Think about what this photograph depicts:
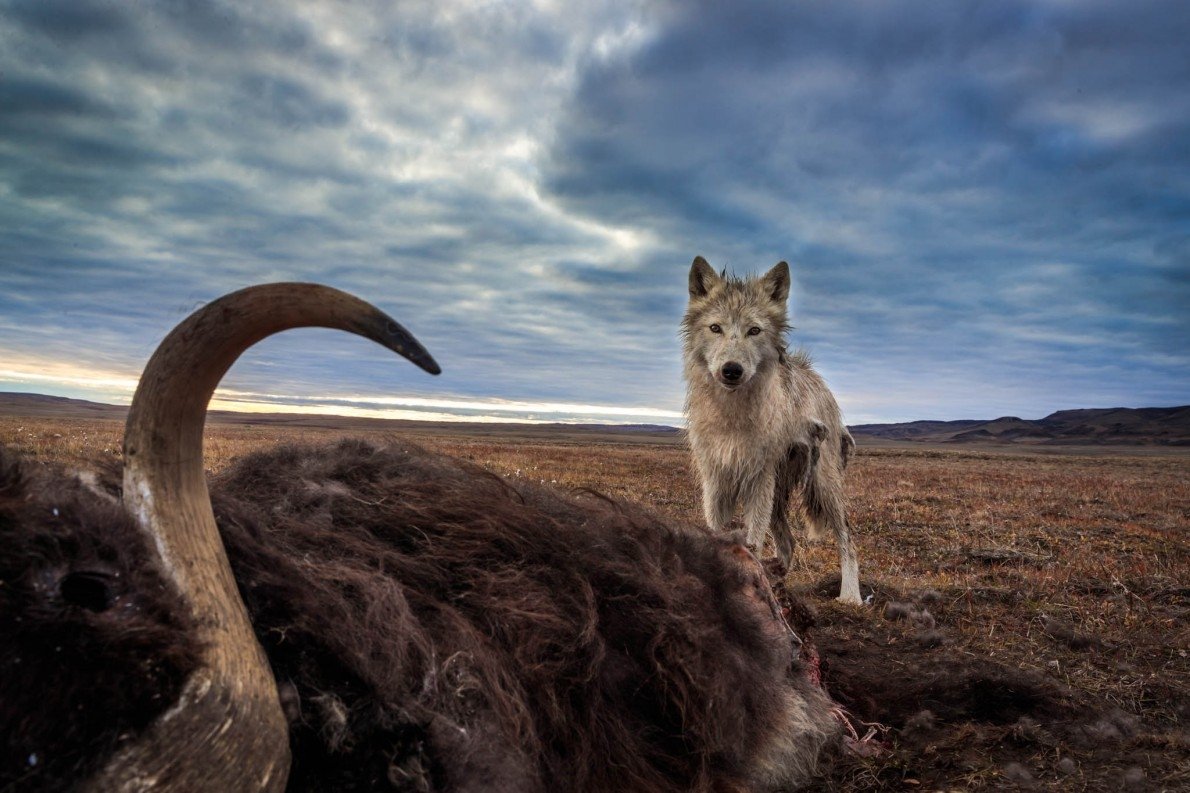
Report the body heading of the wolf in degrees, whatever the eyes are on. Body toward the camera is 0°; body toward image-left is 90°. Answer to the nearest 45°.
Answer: approximately 45°
